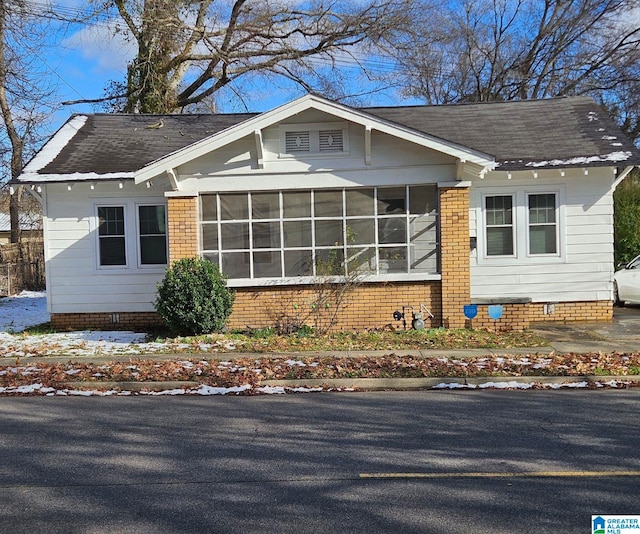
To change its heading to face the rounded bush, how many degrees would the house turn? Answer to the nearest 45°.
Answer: approximately 45° to its right

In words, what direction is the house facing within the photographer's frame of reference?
facing the viewer
